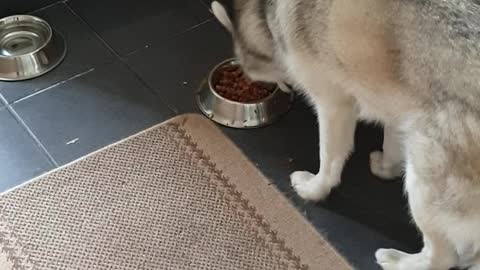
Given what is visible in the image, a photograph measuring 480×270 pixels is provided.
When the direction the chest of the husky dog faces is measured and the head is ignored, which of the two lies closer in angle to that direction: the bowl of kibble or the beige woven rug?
the bowl of kibble

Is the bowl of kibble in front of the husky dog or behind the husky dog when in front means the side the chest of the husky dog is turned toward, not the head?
in front

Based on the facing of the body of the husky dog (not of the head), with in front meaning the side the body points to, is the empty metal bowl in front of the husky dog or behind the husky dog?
in front

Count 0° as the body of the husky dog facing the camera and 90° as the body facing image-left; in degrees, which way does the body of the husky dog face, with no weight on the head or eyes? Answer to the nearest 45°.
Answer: approximately 135°
